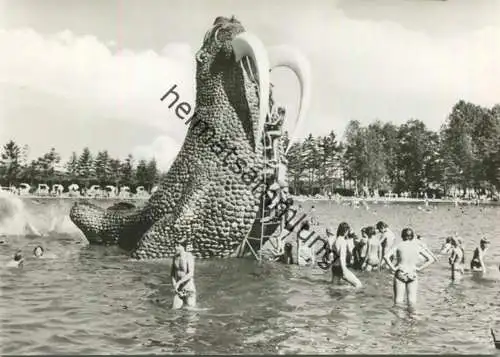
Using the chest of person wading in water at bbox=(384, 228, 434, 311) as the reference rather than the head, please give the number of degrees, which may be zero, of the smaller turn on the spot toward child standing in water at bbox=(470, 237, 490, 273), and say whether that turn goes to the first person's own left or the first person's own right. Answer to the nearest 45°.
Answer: approximately 45° to the first person's own right

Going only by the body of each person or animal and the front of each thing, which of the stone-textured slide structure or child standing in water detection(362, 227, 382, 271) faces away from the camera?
the child standing in water

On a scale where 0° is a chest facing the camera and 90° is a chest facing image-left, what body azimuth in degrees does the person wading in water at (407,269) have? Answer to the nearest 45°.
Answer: approximately 180°

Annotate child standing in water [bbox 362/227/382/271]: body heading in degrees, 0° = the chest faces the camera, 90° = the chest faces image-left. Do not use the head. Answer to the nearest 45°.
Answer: approximately 180°

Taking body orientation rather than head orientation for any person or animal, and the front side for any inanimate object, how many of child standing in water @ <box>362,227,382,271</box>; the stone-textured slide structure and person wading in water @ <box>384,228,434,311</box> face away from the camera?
2

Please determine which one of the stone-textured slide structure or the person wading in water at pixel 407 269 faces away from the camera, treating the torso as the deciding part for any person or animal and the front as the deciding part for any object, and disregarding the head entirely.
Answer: the person wading in water

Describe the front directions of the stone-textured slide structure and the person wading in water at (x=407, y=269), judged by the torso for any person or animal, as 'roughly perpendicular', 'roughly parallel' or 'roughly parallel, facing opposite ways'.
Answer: roughly perpendicular

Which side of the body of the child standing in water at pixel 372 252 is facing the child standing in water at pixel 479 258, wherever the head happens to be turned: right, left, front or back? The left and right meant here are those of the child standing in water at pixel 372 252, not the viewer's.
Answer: right

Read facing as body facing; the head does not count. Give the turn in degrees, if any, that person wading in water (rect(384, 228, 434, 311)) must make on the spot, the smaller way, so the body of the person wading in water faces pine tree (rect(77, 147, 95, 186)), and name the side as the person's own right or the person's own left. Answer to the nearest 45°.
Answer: approximately 90° to the person's own left

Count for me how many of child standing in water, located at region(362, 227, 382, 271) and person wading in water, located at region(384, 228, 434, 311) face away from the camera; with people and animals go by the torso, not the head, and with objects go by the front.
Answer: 2

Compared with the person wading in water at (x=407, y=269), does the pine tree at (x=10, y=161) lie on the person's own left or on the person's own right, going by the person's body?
on the person's own left

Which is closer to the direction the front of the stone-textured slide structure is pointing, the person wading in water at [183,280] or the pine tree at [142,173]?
the person wading in water

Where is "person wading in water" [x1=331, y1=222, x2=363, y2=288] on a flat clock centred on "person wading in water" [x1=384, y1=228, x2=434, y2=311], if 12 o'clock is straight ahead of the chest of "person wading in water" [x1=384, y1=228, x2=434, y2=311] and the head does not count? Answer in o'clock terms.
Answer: "person wading in water" [x1=331, y1=222, x2=363, y2=288] is roughly at 10 o'clock from "person wading in water" [x1=384, y1=228, x2=434, y2=311].
